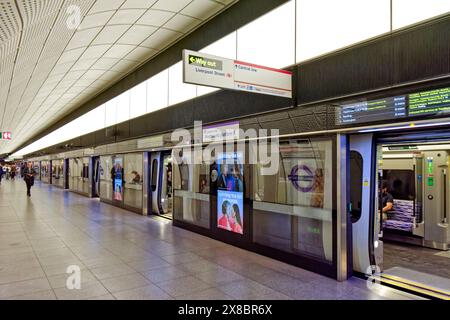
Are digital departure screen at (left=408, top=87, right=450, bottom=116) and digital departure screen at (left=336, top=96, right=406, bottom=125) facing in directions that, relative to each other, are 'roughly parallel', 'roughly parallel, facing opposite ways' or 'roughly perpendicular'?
roughly parallel

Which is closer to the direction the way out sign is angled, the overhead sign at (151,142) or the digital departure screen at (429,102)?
the digital departure screen

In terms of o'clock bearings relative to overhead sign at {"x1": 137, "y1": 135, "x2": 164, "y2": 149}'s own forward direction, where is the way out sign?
The way out sign is roughly at 10 o'clock from the overhead sign.

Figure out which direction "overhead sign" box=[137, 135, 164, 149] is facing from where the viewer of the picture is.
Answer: facing the viewer and to the left of the viewer

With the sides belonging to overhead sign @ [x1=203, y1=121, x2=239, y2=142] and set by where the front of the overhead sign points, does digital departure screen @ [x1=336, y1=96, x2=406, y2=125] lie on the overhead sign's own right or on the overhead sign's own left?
on the overhead sign's own left

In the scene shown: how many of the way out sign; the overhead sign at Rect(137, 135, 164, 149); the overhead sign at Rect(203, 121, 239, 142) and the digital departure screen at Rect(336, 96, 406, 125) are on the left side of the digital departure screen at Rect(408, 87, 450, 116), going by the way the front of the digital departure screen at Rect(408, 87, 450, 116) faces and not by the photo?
0

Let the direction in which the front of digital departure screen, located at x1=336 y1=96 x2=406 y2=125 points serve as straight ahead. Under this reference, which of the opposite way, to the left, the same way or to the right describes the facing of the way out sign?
to the left

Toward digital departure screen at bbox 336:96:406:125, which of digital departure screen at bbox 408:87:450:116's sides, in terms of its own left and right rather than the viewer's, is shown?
right

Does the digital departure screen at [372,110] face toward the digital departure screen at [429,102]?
no

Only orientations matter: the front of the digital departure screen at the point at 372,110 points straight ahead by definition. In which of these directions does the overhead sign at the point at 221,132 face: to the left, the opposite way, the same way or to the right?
the same way

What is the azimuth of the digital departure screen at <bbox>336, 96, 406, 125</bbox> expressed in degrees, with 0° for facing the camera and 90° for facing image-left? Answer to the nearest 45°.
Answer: approximately 45°

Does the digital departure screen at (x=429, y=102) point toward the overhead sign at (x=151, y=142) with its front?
no

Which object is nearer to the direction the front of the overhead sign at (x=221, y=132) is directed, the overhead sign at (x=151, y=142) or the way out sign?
the way out sign

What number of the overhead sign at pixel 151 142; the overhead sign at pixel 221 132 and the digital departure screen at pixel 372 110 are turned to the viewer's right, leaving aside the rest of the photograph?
0

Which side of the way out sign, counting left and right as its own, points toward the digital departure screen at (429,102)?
front

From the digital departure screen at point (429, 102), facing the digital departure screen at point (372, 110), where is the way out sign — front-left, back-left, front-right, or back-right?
front-left

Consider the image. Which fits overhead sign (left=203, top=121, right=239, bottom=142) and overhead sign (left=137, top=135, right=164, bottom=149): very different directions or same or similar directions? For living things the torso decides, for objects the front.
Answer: same or similar directions

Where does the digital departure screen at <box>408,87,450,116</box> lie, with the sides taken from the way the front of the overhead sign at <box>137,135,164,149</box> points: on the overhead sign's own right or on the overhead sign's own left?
on the overhead sign's own left

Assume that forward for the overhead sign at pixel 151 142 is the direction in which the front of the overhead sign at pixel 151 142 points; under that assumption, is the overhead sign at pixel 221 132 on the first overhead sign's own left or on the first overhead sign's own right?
on the first overhead sign's own left
